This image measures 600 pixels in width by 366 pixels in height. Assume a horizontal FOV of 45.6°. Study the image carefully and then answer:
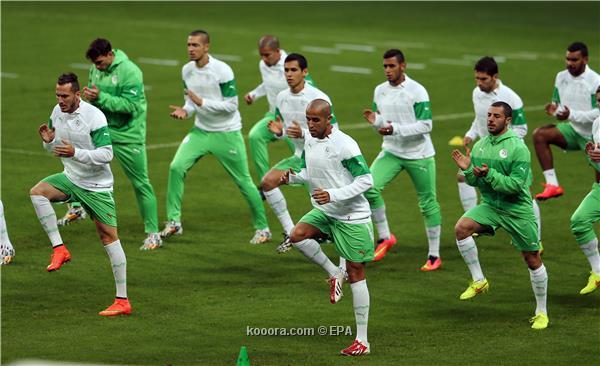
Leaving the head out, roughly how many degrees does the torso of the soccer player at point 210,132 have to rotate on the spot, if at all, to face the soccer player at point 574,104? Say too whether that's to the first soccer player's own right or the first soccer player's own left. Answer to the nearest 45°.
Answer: approximately 135° to the first soccer player's own left

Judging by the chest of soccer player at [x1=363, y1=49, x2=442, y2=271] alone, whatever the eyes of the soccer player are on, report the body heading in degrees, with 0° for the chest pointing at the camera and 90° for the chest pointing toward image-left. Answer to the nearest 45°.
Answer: approximately 45°
